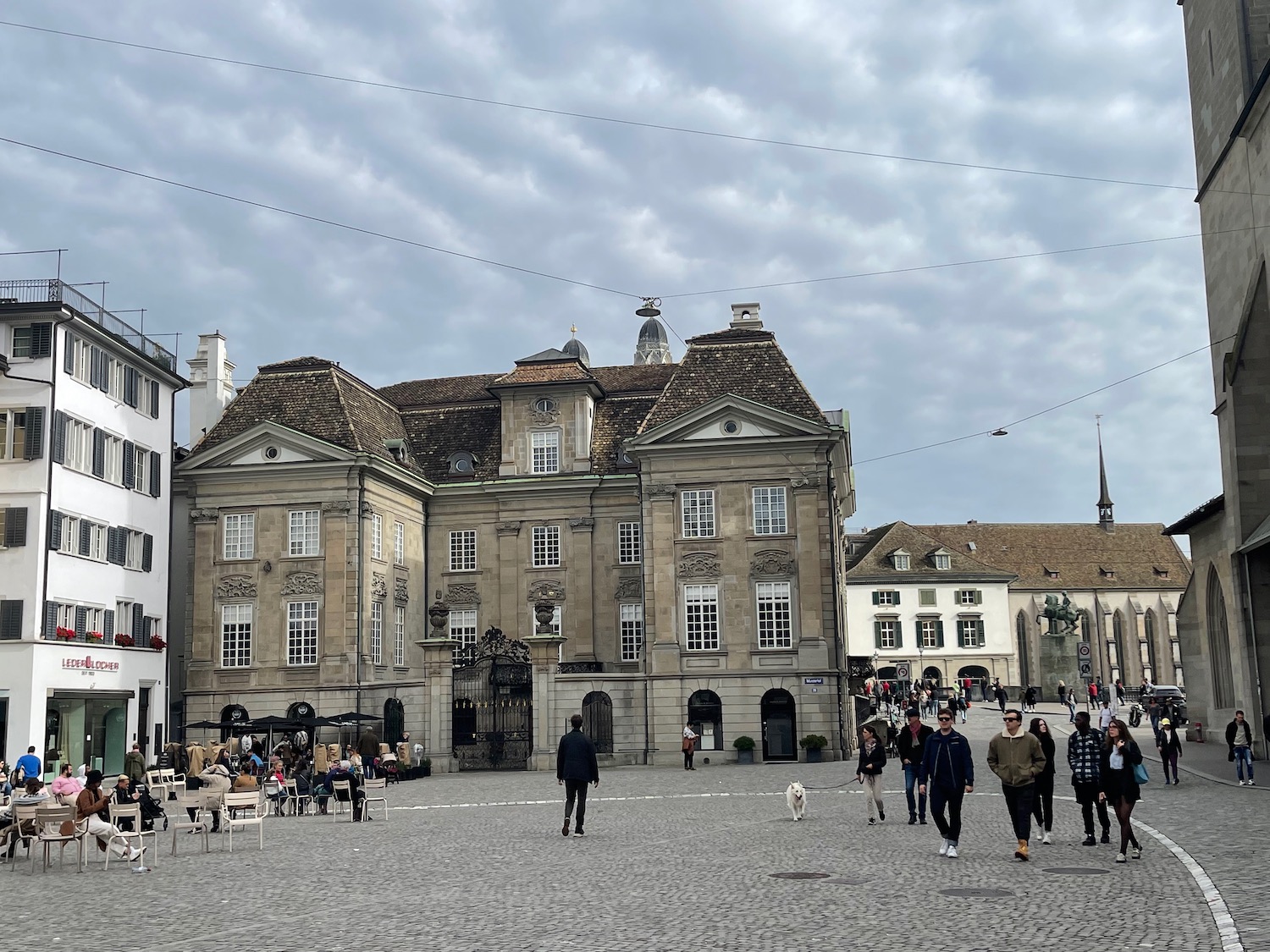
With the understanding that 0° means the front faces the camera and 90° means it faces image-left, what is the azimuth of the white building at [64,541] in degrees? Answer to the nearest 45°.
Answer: approximately 315°

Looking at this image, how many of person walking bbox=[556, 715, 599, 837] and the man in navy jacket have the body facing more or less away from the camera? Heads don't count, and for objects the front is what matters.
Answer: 1

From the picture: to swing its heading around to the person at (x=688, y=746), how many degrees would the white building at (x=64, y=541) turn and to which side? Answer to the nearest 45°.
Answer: approximately 45° to its left

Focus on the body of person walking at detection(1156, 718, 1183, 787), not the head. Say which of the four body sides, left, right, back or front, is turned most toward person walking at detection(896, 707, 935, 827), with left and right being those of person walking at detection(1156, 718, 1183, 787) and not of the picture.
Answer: front

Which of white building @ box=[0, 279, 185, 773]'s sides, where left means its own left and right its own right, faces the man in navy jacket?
front

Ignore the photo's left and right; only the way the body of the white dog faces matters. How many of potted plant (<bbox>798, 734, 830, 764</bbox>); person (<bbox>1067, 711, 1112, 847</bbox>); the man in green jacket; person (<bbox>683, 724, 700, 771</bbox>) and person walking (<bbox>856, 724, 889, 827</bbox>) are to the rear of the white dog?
2

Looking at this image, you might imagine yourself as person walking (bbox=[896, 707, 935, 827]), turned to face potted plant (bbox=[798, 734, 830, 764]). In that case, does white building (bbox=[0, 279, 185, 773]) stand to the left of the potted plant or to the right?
left

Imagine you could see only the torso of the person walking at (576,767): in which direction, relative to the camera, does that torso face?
away from the camera

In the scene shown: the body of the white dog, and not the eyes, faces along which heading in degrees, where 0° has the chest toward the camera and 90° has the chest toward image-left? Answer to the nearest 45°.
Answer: approximately 0°

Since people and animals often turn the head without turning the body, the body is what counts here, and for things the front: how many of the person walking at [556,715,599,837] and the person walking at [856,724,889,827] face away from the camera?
1
